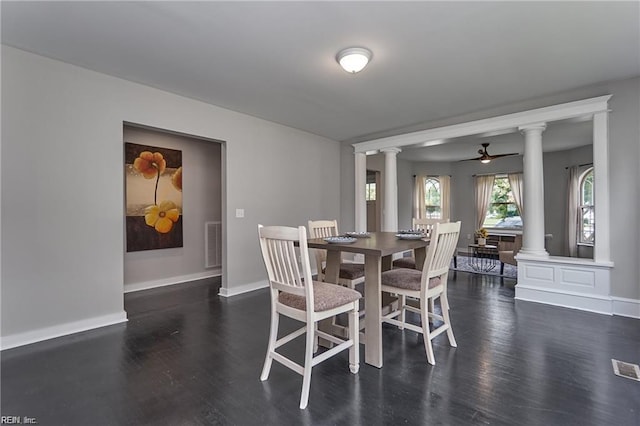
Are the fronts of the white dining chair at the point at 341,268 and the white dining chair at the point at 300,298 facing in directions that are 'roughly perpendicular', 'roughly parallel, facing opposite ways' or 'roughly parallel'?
roughly perpendicular

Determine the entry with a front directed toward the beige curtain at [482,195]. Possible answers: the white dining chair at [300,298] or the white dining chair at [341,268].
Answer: the white dining chair at [300,298]

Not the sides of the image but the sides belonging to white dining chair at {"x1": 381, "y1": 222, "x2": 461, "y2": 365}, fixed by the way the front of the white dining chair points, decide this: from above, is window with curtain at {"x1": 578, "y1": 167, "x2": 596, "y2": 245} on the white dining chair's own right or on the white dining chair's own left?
on the white dining chair's own right

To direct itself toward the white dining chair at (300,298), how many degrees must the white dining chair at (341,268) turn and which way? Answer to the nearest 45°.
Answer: approximately 45° to its right

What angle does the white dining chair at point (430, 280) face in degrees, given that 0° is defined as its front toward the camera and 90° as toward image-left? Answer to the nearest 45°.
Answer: approximately 135°

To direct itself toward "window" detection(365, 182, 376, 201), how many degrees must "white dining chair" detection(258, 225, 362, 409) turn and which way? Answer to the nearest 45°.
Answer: approximately 45° to its left

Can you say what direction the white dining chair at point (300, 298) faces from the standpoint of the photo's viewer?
facing away from the viewer and to the right of the viewer

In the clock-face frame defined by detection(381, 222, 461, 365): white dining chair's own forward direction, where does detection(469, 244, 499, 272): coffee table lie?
The coffee table is roughly at 2 o'clock from the white dining chair.

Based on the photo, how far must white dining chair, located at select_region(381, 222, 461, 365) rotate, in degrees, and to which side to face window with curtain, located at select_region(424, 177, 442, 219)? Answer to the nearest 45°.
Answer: approximately 45° to its right

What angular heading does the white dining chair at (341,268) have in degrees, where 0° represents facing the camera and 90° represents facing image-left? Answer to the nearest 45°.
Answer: approximately 315°
